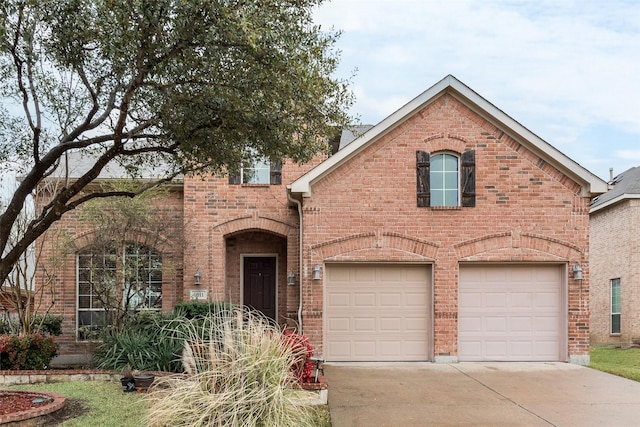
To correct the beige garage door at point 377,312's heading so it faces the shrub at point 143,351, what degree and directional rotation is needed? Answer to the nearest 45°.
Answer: approximately 45° to its right

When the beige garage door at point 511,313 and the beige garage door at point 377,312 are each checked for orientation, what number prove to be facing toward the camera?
2

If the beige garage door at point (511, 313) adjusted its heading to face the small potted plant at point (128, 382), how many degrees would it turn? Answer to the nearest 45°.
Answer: approximately 45° to its right

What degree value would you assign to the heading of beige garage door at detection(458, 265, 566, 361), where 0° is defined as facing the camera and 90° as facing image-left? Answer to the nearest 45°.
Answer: approximately 0°

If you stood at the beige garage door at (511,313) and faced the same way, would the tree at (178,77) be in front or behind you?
in front

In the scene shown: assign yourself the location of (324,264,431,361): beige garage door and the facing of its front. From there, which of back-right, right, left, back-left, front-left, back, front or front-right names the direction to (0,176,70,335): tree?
right

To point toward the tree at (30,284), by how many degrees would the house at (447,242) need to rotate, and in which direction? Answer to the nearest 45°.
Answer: approximately 90° to its right
